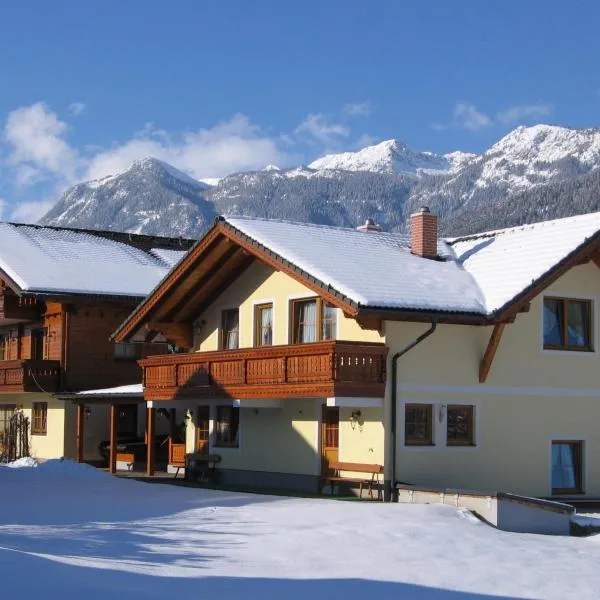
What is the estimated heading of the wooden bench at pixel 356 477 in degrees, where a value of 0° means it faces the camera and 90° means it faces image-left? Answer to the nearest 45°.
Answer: approximately 45°

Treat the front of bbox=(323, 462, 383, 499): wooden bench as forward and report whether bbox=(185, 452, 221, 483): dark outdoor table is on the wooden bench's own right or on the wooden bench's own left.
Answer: on the wooden bench's own right
